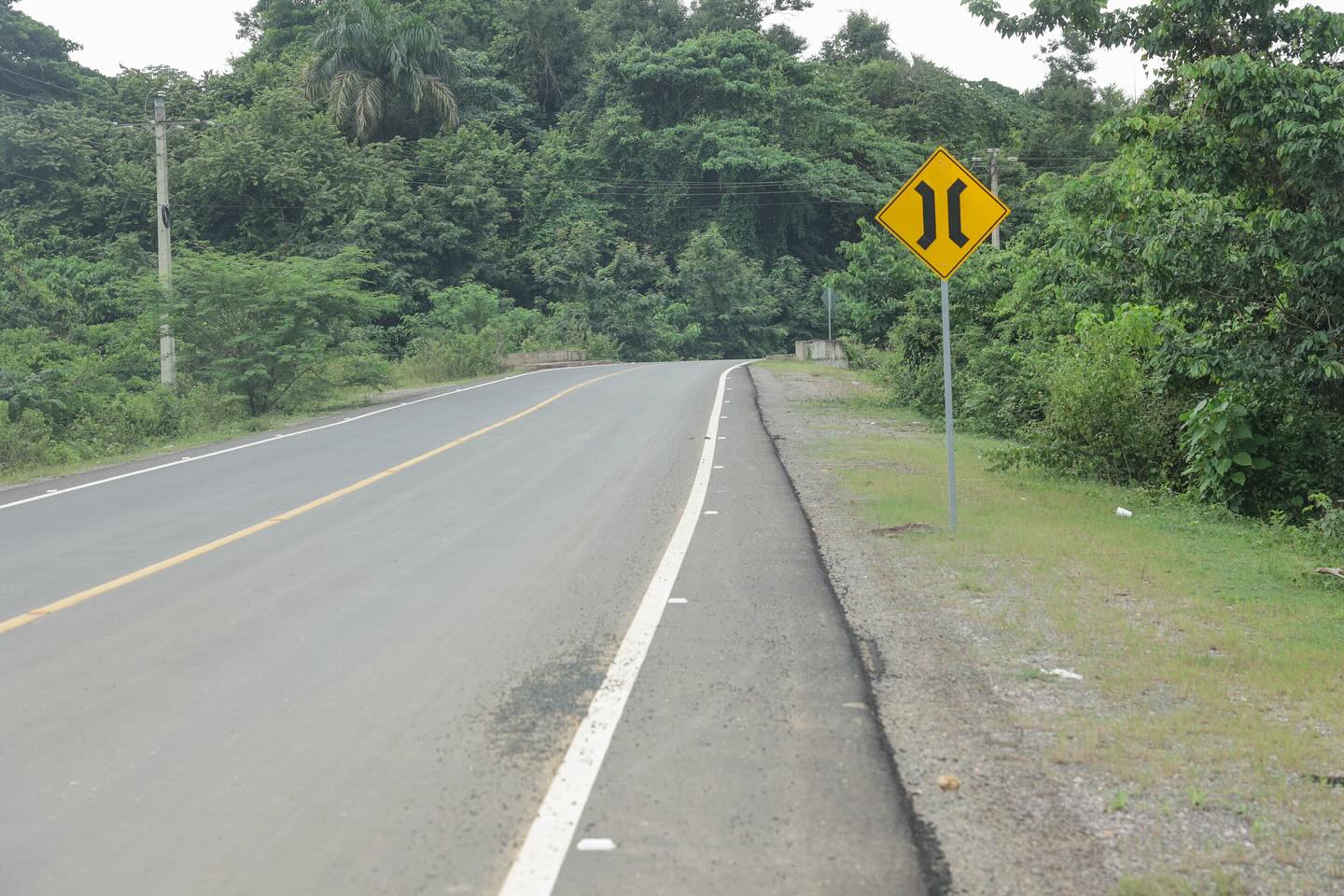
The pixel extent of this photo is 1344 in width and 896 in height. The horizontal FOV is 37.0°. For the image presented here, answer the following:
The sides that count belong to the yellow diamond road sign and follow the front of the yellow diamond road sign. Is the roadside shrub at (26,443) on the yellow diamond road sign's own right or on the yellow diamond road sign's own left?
on the yellow diamond road sign's own right

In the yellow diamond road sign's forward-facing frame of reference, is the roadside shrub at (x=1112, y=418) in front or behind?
behind

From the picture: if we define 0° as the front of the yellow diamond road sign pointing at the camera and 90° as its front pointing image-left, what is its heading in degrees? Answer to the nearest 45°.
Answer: approximately 0°

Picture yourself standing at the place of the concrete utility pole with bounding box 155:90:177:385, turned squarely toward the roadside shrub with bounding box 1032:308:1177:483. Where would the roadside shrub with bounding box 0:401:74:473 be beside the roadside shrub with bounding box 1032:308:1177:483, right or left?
right

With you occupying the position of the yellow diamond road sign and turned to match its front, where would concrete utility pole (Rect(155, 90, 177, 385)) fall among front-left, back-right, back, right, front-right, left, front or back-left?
back-right

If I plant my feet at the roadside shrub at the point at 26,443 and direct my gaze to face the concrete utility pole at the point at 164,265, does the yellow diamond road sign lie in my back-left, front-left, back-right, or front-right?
back-right
